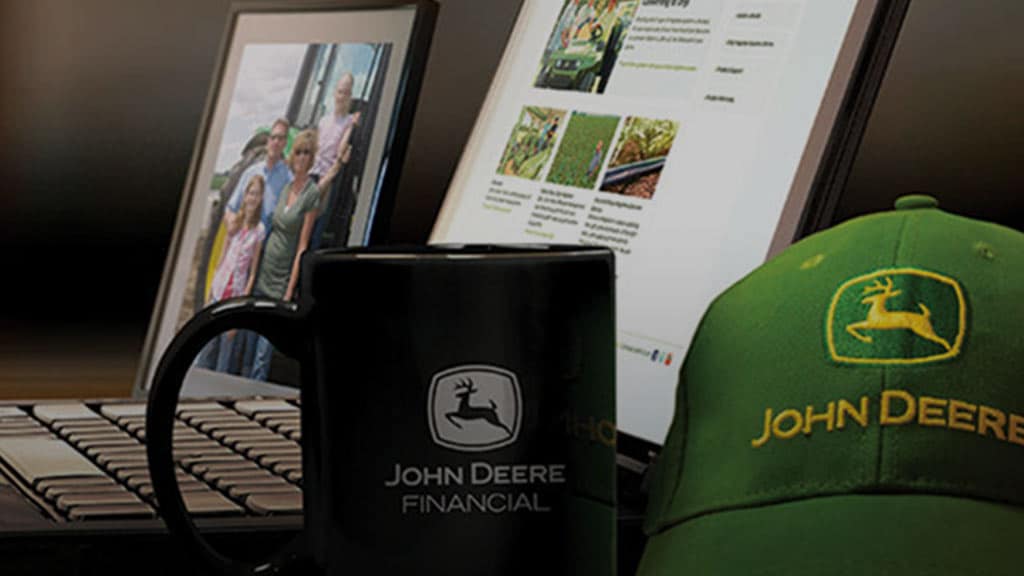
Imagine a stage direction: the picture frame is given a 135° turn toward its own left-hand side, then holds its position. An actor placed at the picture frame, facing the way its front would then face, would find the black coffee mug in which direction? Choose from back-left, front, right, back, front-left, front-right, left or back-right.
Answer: right

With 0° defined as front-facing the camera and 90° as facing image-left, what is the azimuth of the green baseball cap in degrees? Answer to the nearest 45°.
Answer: approximately 0°

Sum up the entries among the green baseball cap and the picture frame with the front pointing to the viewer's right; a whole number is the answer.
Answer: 0

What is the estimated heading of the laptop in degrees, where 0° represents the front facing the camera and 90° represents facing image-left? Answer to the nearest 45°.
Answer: approximately 45°

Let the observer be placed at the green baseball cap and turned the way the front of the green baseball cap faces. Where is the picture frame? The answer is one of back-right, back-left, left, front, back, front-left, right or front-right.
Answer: back-right
